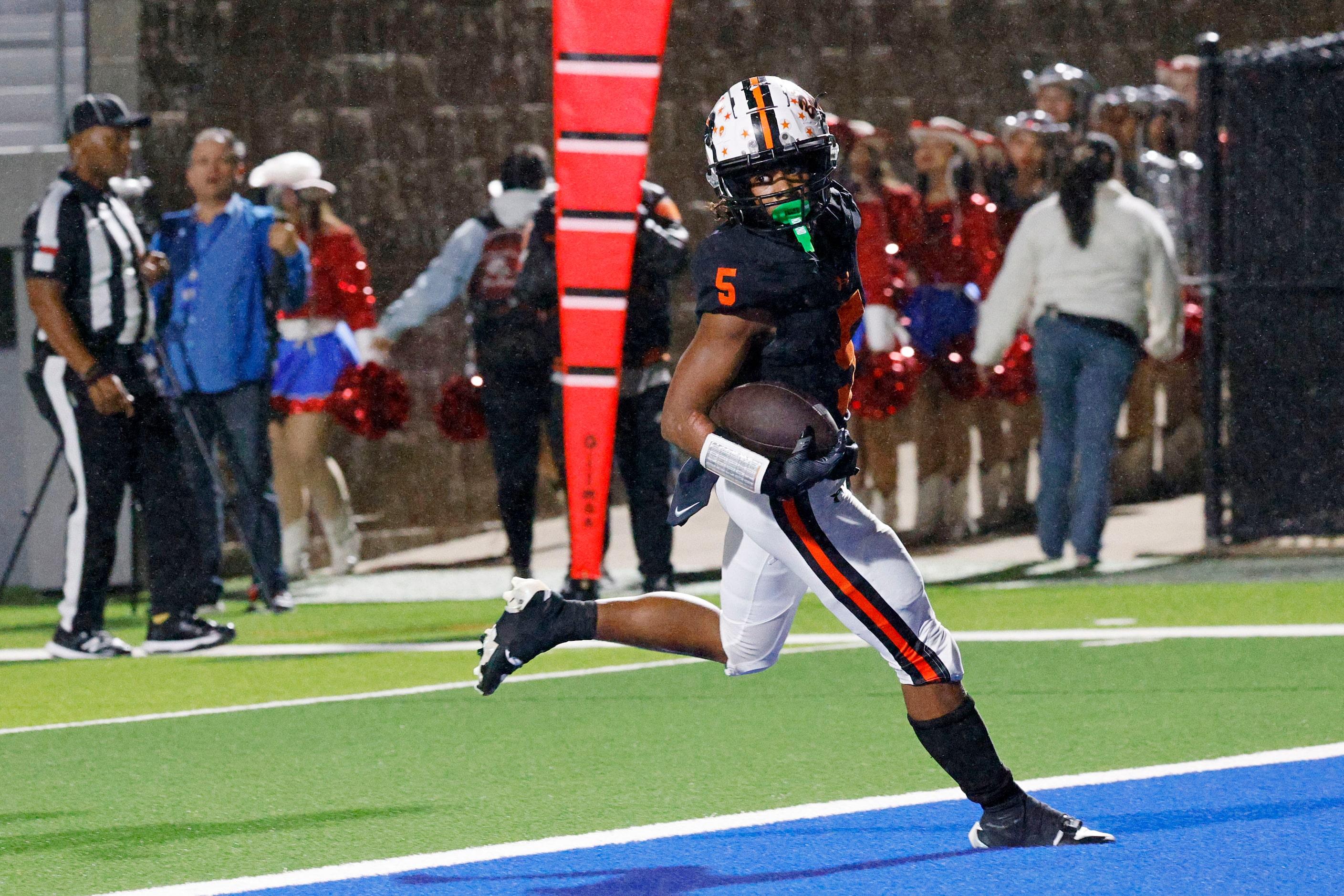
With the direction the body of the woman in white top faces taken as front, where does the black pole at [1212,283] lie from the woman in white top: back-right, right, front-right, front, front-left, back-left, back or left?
front-right

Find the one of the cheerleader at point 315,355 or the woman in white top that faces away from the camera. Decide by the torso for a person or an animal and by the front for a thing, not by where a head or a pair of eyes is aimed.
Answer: the woman in white top

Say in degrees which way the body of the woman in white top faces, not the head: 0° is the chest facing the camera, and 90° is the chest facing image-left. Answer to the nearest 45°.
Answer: approximately 180°

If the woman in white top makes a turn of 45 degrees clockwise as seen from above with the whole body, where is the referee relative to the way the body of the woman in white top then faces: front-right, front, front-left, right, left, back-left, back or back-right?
back

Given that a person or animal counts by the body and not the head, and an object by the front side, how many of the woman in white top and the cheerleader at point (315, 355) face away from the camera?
1

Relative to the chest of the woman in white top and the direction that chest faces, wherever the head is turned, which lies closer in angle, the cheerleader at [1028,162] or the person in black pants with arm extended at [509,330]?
the cheerleader

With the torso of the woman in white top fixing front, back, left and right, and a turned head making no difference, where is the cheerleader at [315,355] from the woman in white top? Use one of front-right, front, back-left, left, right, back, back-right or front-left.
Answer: left

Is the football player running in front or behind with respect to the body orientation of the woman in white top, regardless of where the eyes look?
behind
